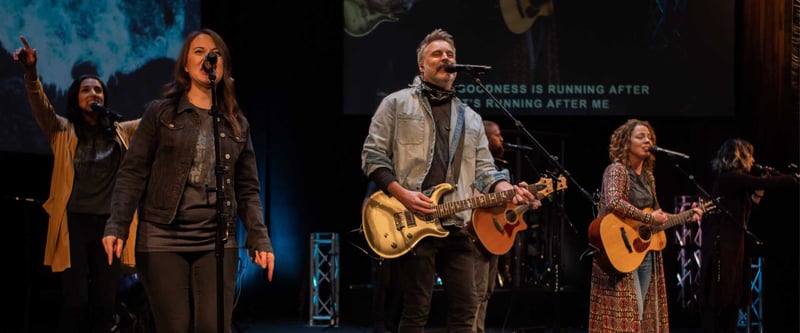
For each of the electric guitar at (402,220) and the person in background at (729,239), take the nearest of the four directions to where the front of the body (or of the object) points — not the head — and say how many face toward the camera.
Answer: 1

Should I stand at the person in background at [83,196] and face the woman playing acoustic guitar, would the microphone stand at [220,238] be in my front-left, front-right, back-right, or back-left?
front-right

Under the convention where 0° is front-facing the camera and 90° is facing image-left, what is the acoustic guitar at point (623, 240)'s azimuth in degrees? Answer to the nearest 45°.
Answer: approximately 315°

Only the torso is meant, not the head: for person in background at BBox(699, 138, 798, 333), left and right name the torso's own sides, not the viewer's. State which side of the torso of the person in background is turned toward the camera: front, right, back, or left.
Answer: right

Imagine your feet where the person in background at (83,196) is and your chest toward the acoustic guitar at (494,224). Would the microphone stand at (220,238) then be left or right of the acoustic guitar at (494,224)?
right

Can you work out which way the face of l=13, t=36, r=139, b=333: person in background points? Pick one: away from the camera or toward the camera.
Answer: toward the camera

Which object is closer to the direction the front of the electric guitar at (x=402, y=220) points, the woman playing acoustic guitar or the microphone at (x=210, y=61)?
the microphone

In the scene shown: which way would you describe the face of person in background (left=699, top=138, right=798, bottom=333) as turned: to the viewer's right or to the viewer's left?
to the viewer's right

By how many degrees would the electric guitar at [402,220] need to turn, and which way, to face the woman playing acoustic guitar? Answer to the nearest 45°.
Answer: approximately 135° to its left

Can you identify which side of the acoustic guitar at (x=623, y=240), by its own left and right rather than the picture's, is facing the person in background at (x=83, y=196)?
right

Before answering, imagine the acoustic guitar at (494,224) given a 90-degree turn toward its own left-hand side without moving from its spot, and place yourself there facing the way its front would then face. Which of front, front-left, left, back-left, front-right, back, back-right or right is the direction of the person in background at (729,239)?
front

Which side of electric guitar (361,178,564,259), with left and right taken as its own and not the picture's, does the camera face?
front

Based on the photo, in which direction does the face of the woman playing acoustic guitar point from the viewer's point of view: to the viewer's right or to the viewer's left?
to the viewer's right

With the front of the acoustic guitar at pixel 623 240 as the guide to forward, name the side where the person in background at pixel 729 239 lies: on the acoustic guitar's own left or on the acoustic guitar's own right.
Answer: on the acoustic guitar's own left

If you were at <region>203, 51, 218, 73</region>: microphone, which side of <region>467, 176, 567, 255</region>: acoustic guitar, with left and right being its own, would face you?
right

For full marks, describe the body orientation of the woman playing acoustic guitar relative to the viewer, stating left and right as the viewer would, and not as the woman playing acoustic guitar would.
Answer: facing the viewer and to the right of the viewer
